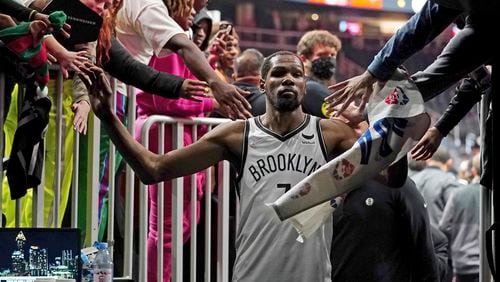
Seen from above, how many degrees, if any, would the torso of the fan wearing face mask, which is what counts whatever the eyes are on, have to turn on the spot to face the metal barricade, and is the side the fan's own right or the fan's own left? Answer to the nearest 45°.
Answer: approximately 90° to the fan's own right

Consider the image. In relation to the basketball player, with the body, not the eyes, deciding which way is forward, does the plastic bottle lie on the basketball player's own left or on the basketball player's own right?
on the basketball player's own right

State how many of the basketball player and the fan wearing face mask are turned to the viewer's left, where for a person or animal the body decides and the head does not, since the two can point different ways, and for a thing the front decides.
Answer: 0

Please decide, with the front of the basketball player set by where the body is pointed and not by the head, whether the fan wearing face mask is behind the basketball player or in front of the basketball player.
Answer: behind

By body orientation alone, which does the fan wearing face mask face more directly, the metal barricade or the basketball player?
the basketball player

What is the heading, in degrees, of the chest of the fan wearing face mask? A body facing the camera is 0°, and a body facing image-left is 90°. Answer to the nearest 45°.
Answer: approximately 315°
